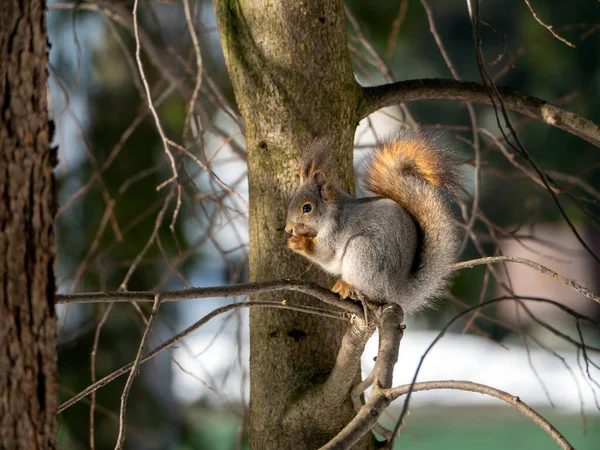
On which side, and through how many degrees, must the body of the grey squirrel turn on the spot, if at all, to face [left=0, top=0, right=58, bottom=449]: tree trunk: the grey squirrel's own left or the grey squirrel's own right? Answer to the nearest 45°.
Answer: approximately 45° to the grey squirrel's own left

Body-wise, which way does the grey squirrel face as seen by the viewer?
to the viewer's left
